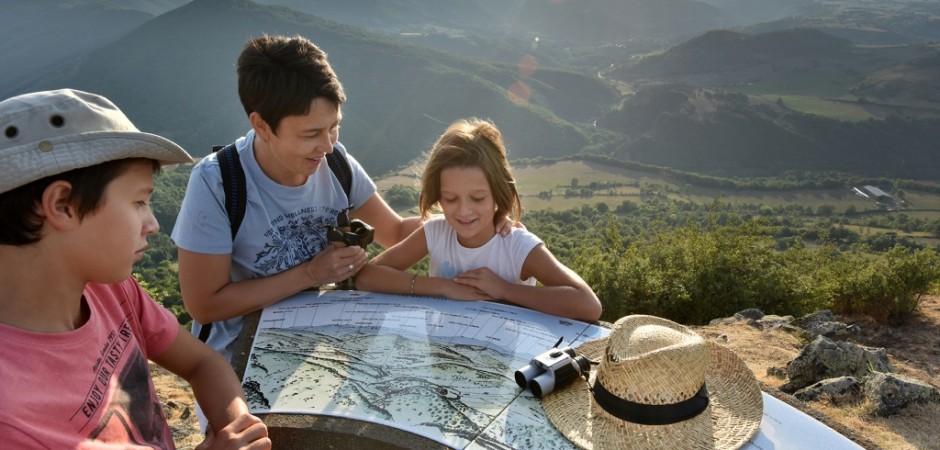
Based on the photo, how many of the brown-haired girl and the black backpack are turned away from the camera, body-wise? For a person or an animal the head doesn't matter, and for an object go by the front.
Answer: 1

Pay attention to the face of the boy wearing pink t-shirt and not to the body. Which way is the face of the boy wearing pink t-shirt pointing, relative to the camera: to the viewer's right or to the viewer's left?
to the viewer's right

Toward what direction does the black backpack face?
away from the camera

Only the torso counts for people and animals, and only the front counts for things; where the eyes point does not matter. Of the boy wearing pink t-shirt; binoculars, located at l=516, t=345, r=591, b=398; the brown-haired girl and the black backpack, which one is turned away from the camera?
the black backpack

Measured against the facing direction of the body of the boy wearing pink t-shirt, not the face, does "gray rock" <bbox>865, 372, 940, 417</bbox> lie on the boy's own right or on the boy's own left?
on the boy's own left

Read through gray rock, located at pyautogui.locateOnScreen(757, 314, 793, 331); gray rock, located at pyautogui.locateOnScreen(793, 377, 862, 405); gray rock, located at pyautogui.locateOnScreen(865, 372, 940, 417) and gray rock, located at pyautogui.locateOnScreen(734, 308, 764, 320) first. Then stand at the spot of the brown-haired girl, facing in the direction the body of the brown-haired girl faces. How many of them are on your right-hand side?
0

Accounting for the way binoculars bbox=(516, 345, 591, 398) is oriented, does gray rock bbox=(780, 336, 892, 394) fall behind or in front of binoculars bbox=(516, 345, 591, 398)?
behind

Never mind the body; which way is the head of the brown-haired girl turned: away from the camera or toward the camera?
toward the camera

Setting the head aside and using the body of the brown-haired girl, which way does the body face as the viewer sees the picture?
toward the camera

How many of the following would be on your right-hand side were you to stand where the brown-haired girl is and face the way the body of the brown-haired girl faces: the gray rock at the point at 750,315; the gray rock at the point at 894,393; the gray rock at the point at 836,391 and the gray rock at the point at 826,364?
0

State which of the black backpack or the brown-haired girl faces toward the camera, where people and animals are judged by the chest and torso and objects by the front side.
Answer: the brown-haired girl

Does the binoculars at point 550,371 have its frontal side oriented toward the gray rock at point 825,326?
no

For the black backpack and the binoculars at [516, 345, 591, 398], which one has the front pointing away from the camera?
the black backpack

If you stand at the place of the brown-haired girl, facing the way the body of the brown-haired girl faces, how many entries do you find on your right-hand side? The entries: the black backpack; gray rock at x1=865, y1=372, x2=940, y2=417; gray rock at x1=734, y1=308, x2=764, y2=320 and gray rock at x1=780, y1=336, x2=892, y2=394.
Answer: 1

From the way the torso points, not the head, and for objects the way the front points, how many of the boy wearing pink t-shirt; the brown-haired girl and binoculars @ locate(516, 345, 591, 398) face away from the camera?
0

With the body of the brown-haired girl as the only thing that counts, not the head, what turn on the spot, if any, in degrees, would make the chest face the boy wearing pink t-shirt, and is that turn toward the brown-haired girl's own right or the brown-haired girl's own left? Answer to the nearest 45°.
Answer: approximately 45° to the brown-haired girl's own right

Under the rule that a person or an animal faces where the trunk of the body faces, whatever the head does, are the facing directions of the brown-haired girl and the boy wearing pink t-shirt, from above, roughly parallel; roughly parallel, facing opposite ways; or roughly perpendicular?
roughly perpendicular

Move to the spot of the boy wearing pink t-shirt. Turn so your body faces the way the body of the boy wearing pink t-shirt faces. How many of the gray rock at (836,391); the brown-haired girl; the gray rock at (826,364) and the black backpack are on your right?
0

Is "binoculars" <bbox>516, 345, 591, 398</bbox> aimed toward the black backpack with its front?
no
